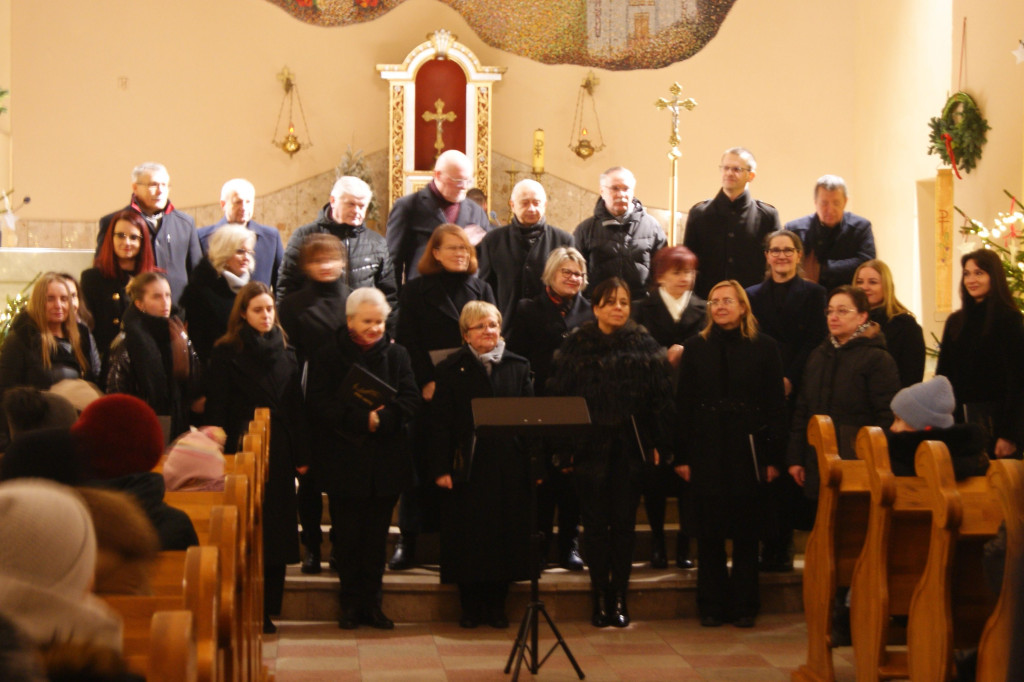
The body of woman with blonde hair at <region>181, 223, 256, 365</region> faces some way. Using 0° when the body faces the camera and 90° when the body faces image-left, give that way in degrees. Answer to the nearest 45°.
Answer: approximately 315°

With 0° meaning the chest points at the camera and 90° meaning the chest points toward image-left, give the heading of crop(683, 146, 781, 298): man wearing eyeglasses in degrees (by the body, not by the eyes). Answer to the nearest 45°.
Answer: approximately 0°

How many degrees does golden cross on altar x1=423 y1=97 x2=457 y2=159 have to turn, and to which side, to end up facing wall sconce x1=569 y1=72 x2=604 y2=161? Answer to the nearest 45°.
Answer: approximately 90° to its left

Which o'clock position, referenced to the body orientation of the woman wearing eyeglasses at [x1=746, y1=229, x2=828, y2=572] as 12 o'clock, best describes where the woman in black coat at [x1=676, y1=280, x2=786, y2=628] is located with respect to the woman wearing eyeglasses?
The woman in black coat is roughly at 1 o'clock from the woman wearing eyeglasses.

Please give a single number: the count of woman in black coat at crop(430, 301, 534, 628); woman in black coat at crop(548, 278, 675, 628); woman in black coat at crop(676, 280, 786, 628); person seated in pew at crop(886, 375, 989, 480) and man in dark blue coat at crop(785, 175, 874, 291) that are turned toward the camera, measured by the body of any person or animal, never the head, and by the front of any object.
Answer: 4

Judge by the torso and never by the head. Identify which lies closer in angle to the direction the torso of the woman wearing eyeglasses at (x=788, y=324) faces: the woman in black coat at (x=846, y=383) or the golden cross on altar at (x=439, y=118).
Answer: the woman in black coat

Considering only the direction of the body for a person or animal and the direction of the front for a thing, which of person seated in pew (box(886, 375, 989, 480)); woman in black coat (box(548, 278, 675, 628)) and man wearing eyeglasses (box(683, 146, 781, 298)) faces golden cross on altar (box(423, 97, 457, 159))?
the person seated in pew

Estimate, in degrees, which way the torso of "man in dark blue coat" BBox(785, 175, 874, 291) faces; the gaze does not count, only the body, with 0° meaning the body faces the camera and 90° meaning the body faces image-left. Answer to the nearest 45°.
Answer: approximately 0°
